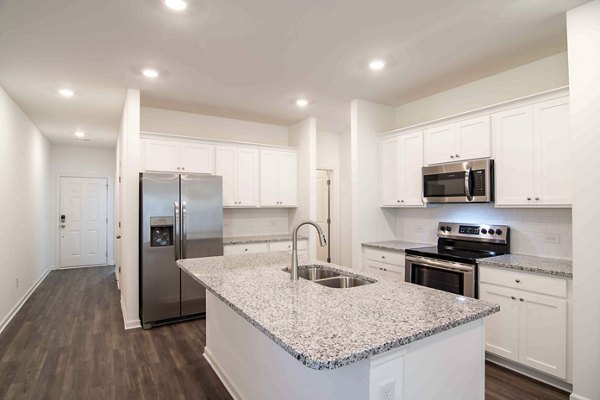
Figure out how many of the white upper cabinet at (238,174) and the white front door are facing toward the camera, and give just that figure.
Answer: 2

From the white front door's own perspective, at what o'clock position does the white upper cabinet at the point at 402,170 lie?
The white upper cabinet is roughly at 11 o'clock from the white front door.

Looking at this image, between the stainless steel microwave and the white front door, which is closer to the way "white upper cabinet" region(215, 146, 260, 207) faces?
the stainless steel microwave

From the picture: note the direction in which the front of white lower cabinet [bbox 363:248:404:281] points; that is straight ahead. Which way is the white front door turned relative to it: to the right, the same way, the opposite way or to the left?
to the left

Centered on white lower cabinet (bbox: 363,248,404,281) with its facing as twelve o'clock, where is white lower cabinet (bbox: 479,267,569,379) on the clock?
white lower cabinet (bbox: 479,267,569,379) is roughly at 9 o'clock from white lower cabinet (bbox: 363,248,404,281).
